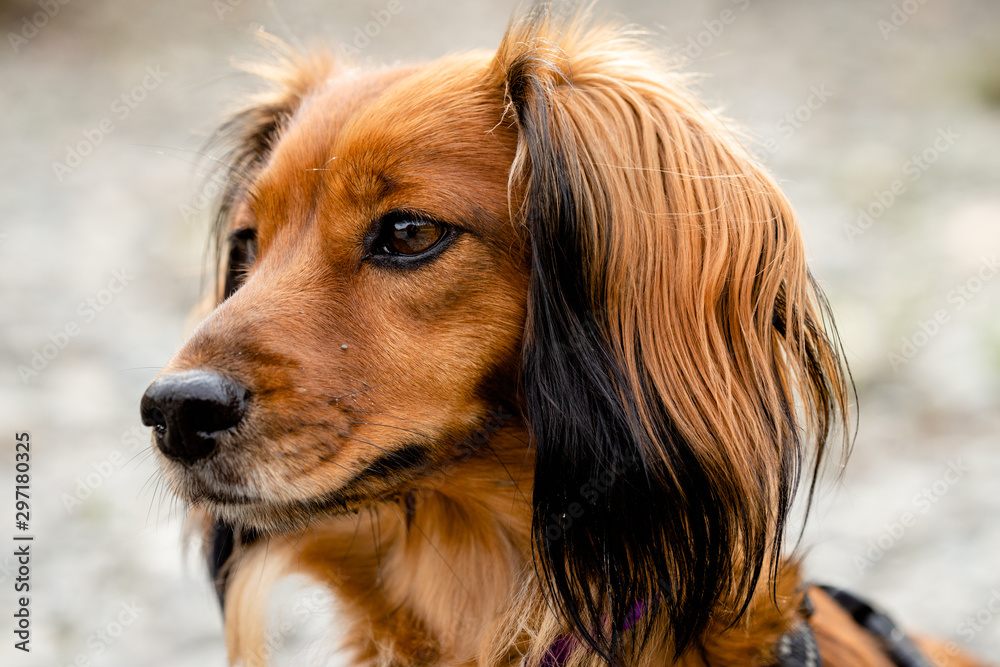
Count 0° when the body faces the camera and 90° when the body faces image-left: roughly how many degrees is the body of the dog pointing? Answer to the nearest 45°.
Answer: approximately 45°
